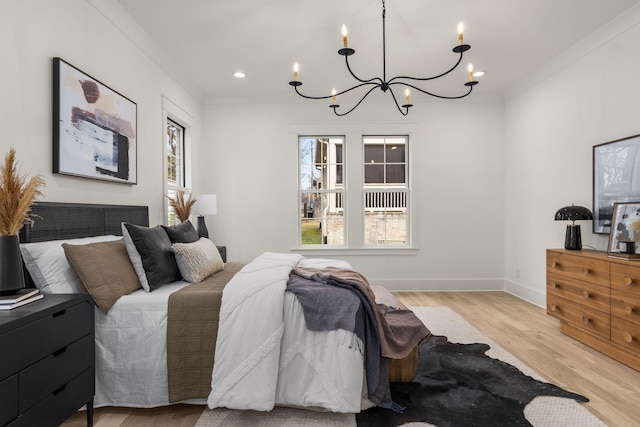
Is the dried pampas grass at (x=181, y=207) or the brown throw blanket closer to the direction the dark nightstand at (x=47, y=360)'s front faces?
the brown throw blanket

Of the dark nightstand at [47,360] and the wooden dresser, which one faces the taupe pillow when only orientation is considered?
the wooden dresser

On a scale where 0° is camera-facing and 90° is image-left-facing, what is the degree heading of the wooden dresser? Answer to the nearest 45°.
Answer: approximately 45°

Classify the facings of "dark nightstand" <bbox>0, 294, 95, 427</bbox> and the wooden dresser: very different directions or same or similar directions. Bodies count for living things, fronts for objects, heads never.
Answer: very different directions

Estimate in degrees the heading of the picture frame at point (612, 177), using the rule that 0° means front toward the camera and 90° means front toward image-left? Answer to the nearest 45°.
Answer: approximately 45°

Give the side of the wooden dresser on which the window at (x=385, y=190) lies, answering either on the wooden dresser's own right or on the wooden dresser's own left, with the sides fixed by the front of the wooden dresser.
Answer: on the wooden dresser's own right

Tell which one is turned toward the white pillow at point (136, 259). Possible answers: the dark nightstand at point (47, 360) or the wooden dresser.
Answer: the wooden dresser

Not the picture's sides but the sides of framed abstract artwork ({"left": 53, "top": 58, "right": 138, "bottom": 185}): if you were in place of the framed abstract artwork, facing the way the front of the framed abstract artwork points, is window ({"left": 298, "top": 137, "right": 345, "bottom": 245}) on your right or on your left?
on your left

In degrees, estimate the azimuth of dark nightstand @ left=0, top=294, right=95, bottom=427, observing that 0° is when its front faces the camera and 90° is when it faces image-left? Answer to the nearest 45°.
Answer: approximately 315°

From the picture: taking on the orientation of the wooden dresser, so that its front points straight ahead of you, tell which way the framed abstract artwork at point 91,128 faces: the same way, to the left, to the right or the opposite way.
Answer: the opposite way
